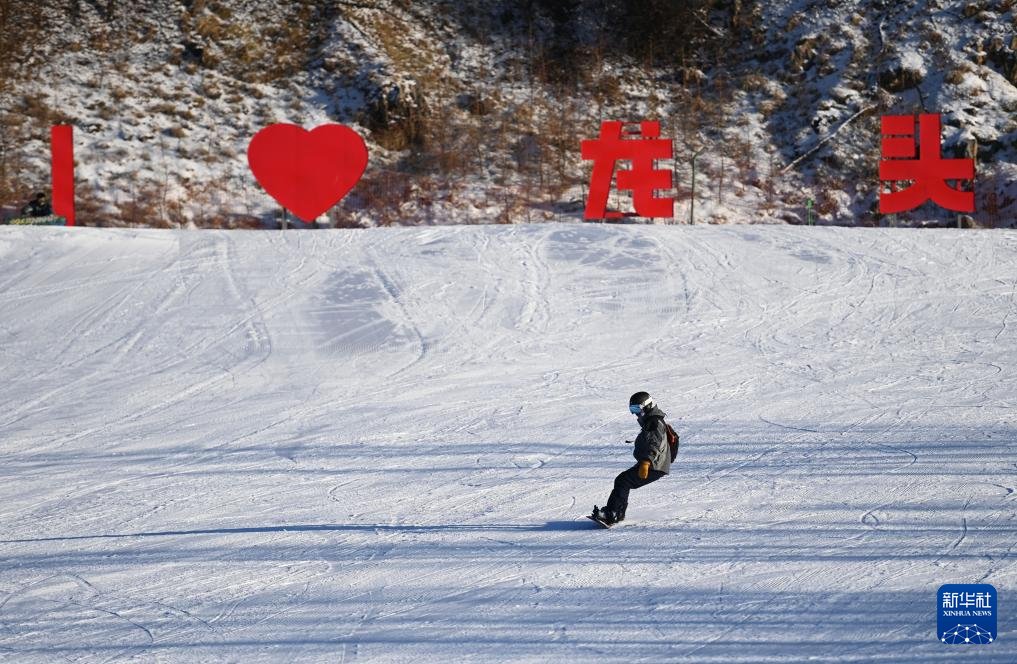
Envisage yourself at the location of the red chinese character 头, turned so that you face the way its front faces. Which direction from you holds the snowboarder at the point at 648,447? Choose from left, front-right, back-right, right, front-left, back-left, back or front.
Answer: front

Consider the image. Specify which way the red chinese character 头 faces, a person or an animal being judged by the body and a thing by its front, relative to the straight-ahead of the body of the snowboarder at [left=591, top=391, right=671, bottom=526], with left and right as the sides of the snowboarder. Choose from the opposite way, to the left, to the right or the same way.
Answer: to the left

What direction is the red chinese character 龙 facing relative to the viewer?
toward the camera

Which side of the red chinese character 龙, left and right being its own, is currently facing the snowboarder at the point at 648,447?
front

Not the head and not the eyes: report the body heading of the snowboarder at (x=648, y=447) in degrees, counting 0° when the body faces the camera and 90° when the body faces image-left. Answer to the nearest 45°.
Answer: approximately 90°

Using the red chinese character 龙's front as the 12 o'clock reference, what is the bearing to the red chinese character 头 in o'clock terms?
The red chinese character 头 is roughly at 9 o'clock from the red chinese character 龙.

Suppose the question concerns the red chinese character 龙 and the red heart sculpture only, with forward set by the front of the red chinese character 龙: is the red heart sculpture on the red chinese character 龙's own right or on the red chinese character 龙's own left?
on the red chinese character 龙's own right

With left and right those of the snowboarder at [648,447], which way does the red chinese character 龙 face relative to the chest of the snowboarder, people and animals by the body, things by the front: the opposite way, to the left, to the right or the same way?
to the left

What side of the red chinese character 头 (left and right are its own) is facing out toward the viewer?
front

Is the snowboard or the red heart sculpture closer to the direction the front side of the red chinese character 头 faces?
the snowboard

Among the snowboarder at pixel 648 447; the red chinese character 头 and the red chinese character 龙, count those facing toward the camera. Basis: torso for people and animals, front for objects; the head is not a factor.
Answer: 2

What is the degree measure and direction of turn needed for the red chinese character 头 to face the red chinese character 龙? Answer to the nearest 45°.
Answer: approximately 90° to its right

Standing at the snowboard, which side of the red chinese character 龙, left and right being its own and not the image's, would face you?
front

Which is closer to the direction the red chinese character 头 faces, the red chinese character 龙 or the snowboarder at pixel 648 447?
the snowboarder
